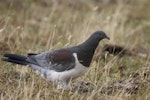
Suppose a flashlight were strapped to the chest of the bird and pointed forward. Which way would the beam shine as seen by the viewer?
to the viewer's right
